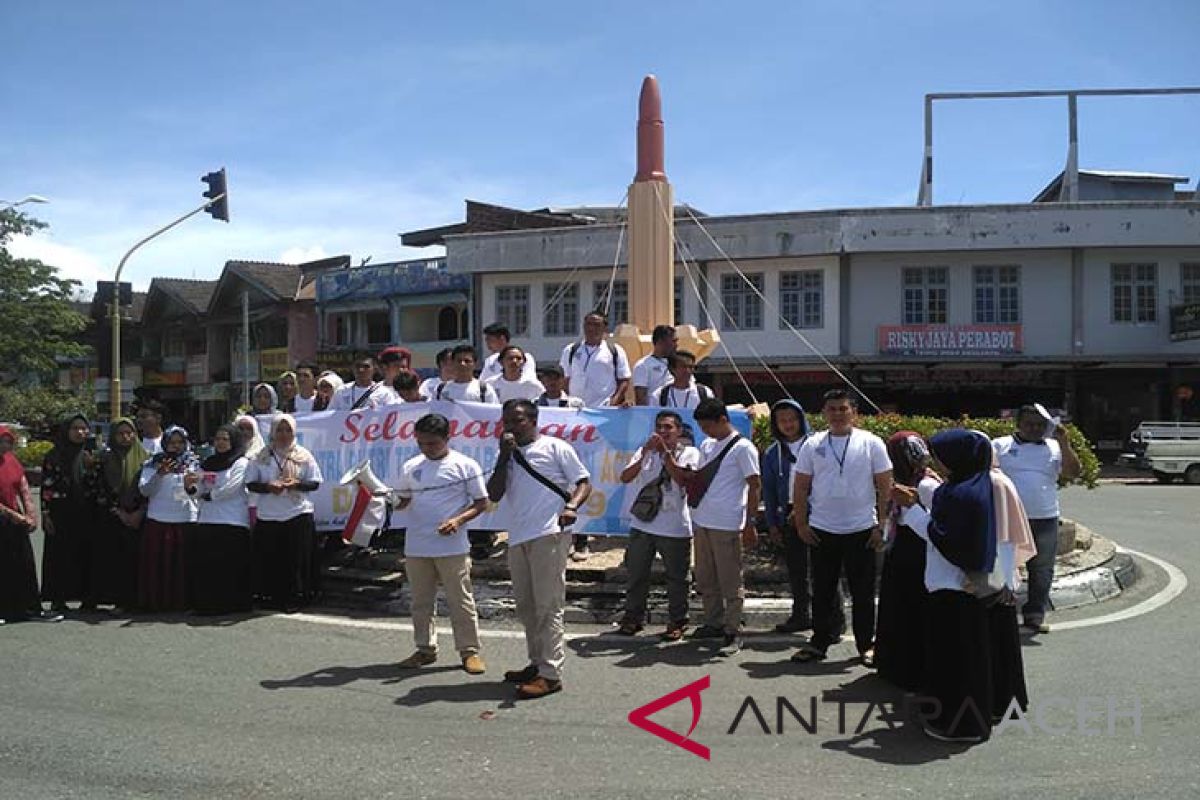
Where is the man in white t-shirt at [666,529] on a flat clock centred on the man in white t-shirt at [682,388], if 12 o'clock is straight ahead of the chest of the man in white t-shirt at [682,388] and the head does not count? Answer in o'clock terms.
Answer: the man in white t-shirt at [666,529] is roughly at 12 o'clock from the man in white t-shirt at [682,388].

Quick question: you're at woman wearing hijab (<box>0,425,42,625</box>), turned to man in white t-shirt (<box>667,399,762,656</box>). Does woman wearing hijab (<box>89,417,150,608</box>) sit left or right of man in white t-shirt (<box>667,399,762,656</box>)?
left

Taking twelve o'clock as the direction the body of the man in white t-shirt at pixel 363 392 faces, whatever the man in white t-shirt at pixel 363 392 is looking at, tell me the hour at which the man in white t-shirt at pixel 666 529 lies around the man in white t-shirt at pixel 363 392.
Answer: the man in white t-shirt at pixel 666 529 is roughly at 11 o'clock from the man in white t-shirt at pixel 363 392.
